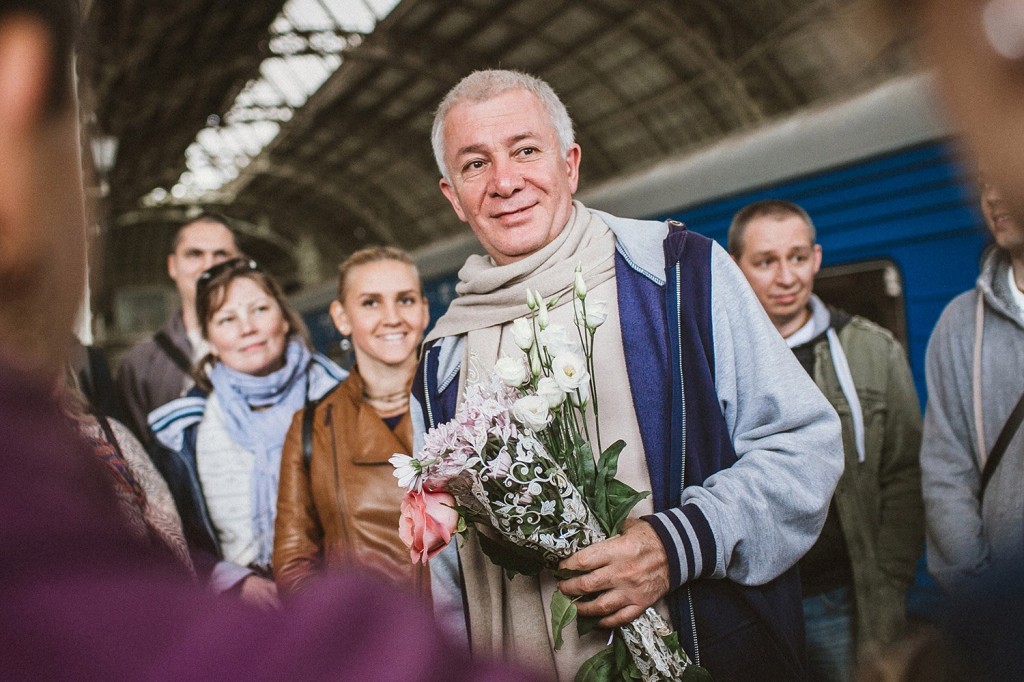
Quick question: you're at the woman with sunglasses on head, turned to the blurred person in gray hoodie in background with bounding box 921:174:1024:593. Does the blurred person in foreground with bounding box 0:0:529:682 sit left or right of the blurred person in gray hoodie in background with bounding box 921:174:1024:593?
right

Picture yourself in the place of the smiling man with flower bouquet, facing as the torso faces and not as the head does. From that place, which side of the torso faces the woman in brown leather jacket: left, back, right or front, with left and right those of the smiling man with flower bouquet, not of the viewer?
right

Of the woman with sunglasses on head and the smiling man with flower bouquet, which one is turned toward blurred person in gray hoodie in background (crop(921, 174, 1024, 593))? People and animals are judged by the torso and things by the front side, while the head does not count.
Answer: the woman with sunglasses on head

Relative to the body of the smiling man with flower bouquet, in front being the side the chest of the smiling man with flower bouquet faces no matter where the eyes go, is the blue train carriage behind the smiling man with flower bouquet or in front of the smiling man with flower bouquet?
behind

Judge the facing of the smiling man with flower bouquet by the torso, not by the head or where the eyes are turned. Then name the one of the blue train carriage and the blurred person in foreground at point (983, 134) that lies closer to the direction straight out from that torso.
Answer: the blurred person in foreground

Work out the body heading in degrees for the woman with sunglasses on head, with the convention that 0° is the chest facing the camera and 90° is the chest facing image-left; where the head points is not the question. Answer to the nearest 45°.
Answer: approximately 315°

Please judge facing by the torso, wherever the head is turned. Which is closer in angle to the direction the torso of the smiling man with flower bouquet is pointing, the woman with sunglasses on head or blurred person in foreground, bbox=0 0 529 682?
the blurred person in foreground

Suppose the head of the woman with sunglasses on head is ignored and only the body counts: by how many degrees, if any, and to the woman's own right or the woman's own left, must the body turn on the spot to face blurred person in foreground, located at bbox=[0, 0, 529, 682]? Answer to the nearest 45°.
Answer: approximately 45° to the woman's own right

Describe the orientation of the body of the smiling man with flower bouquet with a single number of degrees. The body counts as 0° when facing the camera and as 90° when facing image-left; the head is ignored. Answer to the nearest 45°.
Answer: approximately 45°

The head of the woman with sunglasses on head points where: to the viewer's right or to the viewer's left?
to the viewer's right
